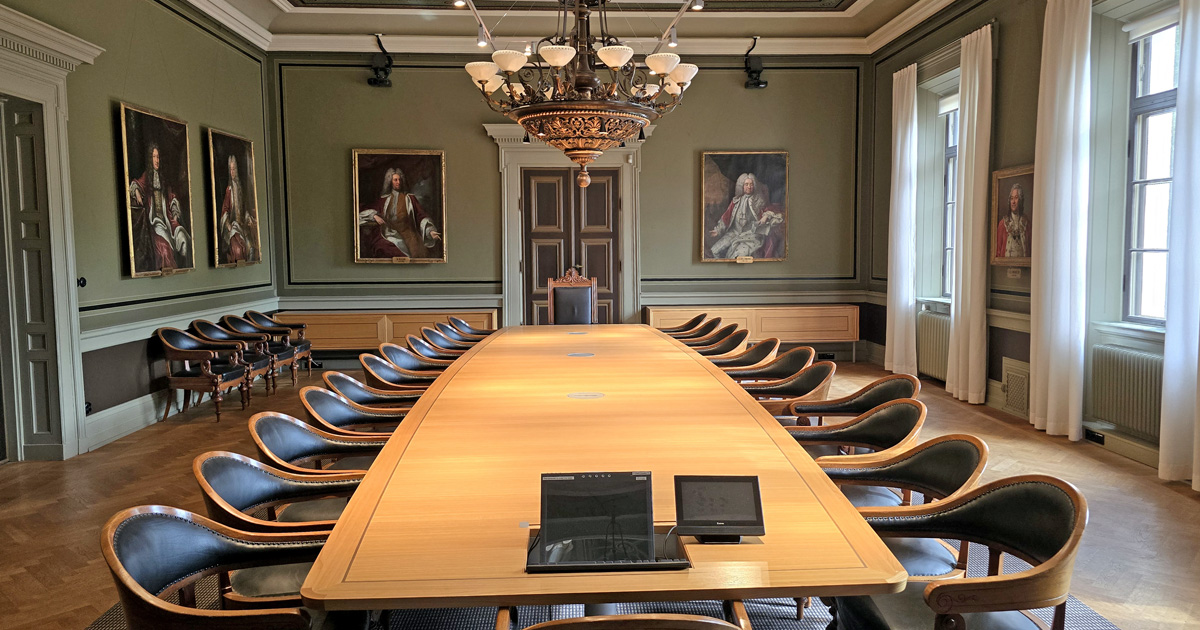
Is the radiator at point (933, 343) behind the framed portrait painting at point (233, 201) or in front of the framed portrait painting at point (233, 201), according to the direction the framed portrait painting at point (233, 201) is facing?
in front

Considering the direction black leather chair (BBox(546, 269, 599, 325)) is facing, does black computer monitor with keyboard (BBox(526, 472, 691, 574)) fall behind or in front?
in front

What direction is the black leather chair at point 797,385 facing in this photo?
to the viewer's left

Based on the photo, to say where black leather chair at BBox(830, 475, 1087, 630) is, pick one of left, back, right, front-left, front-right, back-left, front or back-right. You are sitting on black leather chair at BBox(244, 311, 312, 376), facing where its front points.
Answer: front-right

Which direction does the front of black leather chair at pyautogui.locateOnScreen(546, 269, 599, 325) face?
toward the camera

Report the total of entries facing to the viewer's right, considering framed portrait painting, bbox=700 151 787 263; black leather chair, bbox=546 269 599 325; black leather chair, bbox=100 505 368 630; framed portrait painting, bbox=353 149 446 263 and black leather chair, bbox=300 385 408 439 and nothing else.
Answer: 2

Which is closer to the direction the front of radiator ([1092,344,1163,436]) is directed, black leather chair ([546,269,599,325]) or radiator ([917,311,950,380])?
the black leather chair

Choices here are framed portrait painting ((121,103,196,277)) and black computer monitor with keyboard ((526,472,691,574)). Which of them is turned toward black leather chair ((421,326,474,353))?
the framed portrait painting

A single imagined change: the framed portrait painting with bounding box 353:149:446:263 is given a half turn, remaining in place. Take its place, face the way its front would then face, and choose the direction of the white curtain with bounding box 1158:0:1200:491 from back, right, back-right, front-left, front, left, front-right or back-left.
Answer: back-right

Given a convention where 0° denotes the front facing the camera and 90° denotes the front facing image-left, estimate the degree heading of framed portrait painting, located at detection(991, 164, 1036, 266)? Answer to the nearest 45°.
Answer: approximately 45°

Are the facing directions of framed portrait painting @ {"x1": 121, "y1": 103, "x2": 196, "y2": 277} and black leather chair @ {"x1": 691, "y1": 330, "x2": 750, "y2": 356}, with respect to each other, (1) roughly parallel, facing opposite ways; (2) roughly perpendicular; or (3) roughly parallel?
roughly parallel, facing opposite ways

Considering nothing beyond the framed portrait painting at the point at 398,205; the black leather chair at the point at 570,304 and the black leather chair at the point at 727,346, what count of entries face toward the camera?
2

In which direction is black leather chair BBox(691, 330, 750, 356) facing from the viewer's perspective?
to the viewer's left

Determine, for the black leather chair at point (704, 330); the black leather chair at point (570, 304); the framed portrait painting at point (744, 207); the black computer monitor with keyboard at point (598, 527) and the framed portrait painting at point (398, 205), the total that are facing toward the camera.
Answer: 4

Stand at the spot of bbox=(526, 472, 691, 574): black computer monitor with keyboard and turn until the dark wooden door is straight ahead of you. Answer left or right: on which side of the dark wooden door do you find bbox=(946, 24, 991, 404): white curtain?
right

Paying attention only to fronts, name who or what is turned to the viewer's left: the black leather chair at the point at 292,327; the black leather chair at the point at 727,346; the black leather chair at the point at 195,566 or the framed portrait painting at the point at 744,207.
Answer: the black leather chair at the point at 727,346

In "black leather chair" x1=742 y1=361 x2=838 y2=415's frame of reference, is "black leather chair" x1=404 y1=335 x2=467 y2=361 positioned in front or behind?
in front

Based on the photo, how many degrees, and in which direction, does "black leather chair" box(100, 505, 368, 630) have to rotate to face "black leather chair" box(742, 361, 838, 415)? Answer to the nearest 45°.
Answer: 0° — it already faces it

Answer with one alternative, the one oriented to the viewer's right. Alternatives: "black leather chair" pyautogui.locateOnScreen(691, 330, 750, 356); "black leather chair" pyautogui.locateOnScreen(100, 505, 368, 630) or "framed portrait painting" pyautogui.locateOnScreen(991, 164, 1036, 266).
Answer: "black leather chair" pyautogui.locateOnScreen(100, 505, 368, 630)

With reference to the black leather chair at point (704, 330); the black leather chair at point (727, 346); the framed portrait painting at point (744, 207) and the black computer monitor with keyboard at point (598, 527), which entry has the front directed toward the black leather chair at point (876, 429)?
the framed portrait painting

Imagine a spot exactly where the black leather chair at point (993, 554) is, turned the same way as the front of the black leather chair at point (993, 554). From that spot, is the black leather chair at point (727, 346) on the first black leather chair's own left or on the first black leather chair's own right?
on the first black leather chair's own right

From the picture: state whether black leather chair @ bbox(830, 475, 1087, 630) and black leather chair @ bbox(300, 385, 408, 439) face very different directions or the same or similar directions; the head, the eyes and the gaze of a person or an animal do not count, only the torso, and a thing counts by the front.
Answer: very different directions
